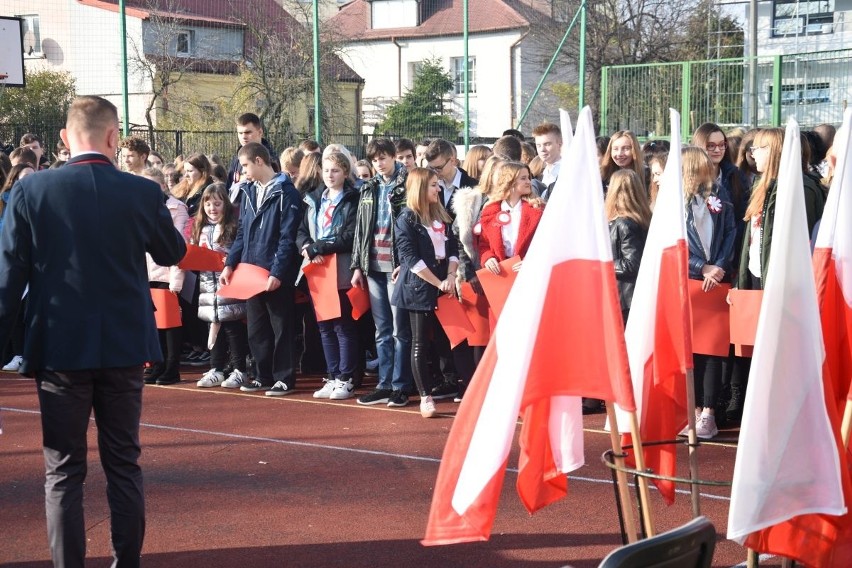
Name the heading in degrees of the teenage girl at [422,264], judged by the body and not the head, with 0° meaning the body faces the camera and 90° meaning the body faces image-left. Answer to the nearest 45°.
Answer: approximately 315°

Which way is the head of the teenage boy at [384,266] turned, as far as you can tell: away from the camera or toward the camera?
toward the camera

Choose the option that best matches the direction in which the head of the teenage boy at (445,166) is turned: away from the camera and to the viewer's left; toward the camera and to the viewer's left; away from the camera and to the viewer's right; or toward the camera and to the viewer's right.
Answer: toward the camera and to the viewer's left

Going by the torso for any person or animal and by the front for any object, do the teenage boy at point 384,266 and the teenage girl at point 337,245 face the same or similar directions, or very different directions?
same or similar directions

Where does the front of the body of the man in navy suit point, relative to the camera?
away from the camera

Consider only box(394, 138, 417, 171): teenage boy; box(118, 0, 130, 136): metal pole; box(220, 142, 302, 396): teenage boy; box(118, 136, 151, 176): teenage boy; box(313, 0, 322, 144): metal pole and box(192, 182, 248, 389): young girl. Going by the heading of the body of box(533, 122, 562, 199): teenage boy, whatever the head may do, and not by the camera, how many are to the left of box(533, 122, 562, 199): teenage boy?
0

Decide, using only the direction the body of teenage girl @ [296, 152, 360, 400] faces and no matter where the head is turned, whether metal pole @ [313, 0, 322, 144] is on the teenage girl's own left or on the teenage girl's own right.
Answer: on the teenage girl's own right

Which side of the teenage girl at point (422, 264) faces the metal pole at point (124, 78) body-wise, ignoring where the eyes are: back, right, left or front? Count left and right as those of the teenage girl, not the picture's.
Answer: back

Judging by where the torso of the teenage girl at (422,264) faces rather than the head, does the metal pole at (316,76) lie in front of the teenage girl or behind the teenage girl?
behind

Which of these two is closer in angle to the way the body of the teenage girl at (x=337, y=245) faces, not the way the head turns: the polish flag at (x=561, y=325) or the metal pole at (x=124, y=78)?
the polish flag

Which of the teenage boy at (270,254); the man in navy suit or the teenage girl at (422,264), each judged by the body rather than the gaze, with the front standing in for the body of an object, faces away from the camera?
the man in navy suit

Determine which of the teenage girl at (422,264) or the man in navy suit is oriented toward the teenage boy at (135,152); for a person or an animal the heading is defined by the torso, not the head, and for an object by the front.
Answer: the man in navy suit

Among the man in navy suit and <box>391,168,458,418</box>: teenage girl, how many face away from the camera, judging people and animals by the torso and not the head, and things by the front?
1

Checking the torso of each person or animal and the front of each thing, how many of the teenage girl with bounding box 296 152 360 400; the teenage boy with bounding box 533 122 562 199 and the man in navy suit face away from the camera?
1

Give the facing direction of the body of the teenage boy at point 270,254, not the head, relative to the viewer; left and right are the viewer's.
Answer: facing the viewer and to the left of the viewer

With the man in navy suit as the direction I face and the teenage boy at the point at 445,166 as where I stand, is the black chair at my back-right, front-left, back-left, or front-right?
front-left

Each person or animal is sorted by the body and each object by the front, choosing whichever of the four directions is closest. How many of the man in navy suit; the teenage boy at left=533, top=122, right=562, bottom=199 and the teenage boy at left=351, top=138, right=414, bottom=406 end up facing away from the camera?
1

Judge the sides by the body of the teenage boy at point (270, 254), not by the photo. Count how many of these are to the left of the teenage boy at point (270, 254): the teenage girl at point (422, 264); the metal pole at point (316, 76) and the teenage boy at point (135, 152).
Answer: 1

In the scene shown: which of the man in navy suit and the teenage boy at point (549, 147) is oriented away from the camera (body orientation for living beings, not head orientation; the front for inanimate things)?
the man in navy suit
